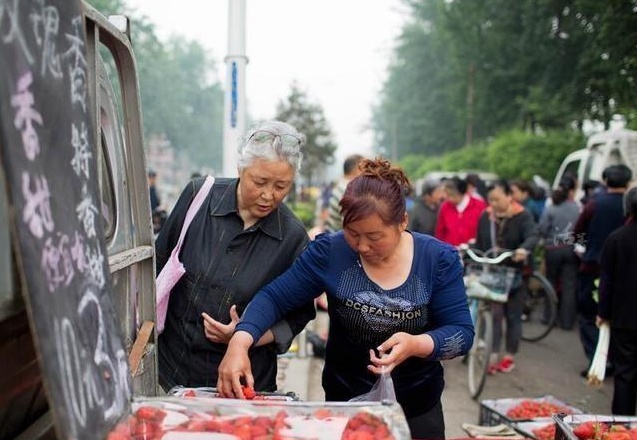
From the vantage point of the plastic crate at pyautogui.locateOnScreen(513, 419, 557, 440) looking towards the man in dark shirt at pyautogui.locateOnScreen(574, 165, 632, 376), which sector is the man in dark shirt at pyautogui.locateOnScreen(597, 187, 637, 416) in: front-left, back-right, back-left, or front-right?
front-right

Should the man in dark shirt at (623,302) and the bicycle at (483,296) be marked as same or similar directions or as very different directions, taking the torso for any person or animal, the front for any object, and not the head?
very different directions

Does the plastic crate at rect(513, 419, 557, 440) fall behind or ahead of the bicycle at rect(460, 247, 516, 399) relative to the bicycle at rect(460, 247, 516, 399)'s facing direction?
ahead

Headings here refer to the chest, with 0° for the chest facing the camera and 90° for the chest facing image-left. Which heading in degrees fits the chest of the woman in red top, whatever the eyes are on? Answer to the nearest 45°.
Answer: approximately 45°

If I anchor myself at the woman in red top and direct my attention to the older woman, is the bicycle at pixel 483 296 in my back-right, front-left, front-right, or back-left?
front-left

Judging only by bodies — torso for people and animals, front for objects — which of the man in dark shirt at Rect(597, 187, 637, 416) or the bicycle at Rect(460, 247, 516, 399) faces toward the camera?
the bicycle

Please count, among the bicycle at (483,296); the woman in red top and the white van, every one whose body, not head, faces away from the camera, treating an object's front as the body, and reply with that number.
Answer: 0

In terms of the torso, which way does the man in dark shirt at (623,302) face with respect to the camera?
away from the camera

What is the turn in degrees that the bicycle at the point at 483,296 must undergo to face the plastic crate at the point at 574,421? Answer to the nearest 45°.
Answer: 0° — it already faces it

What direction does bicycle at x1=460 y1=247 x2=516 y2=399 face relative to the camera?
toward the camera

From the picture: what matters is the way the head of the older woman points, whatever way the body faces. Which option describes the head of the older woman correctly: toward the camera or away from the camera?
toward the camera

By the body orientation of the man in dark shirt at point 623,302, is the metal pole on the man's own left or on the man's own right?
on the man's own left

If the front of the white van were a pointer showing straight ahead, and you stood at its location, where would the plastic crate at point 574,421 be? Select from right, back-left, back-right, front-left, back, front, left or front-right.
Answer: front-left

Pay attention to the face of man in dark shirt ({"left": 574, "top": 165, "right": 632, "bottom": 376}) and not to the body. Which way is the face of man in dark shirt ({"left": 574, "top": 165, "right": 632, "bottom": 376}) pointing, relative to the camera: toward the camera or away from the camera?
away from the camera

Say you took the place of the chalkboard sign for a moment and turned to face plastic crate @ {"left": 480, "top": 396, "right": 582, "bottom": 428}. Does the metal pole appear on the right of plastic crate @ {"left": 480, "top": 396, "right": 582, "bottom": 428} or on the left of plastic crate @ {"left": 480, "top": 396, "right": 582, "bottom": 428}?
left

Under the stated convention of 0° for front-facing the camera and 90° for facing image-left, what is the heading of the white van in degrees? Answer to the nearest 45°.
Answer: approximately 45°

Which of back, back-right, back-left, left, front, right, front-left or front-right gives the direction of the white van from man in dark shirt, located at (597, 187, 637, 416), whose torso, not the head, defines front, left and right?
front
